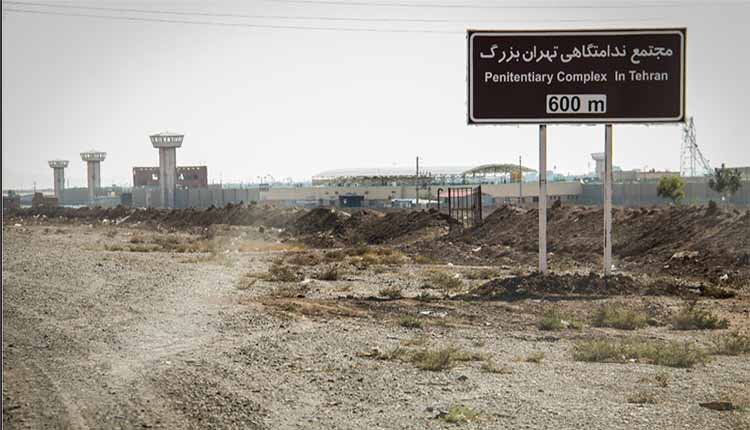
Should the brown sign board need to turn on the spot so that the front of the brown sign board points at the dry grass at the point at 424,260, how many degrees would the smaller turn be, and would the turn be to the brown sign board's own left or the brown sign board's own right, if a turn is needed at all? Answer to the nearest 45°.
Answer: approximately 135° to the brown sign board's own right

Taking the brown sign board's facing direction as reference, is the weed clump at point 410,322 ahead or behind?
ahead

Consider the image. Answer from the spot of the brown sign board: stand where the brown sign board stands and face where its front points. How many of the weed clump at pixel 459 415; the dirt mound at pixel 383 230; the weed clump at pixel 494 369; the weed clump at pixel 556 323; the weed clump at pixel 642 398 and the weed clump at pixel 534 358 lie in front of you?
5

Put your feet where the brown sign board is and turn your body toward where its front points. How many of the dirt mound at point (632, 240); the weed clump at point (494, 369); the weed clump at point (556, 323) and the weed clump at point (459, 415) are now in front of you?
3

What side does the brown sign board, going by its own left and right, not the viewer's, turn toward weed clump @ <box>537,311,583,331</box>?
front

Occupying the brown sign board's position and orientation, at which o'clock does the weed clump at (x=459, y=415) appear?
The weed clump is roughly at 12 o'clock from the brown sign board.

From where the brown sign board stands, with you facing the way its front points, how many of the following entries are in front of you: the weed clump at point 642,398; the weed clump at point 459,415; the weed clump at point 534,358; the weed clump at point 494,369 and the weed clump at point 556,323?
5

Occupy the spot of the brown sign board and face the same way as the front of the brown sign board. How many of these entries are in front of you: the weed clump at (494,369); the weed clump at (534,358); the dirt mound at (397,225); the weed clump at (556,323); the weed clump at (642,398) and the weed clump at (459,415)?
5

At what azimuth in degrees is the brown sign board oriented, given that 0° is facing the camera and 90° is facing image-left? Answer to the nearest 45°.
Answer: approximately 0°

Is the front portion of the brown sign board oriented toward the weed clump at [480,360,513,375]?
yes

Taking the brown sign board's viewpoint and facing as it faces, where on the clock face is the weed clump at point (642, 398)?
The weed clump is roughly at 12 o'clock from the brown sign board.

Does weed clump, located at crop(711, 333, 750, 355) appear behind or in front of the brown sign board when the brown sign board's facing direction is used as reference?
in front
